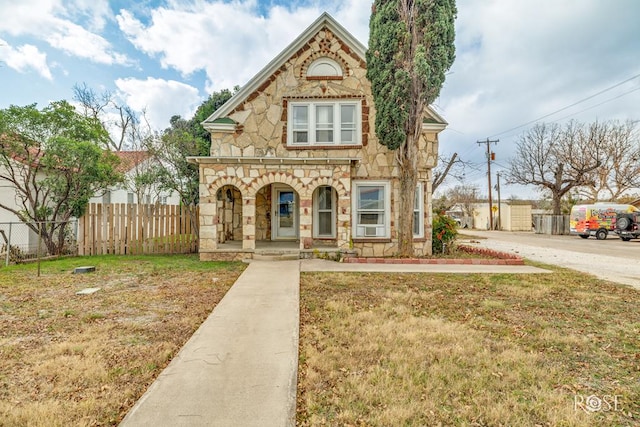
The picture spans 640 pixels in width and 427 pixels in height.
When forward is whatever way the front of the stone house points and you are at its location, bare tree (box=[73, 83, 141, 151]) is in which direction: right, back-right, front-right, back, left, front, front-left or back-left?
back-right

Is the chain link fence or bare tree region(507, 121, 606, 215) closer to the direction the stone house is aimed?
the chain link fence

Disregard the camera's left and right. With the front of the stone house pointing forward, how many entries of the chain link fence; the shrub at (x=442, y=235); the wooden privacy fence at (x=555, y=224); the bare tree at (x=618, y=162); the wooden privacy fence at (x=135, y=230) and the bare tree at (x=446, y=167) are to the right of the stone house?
2

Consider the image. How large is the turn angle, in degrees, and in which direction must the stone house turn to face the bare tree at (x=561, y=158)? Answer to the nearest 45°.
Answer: approximately 135° to its left

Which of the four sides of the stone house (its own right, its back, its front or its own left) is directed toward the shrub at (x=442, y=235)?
left

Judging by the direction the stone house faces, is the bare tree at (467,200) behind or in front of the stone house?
behind

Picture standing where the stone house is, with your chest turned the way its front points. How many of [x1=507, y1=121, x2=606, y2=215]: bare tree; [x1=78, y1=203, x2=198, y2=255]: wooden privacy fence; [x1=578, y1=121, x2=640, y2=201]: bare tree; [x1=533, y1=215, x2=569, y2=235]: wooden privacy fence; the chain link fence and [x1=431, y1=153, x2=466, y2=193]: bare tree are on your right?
2

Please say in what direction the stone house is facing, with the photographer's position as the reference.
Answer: facing the viewer

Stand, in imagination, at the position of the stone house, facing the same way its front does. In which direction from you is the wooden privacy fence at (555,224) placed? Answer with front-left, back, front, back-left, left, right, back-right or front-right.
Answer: back-left

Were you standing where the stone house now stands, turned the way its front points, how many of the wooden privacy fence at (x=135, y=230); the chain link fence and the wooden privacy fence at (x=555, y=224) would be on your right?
2

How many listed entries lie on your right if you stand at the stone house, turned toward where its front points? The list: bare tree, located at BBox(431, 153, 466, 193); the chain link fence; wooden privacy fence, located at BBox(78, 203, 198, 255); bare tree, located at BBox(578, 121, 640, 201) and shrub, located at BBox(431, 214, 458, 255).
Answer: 2

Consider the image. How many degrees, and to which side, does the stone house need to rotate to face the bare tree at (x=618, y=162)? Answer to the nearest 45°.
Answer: approximately 135° to its left

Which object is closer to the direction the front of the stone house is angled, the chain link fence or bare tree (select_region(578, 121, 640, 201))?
the chain link fence

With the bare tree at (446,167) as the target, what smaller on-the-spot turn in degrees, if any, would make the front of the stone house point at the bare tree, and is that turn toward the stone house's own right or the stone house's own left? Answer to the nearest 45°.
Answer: approximately 135° to the stone house's own left

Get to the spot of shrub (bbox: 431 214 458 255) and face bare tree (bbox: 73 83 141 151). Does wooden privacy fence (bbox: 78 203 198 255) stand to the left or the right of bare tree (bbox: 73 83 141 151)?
left

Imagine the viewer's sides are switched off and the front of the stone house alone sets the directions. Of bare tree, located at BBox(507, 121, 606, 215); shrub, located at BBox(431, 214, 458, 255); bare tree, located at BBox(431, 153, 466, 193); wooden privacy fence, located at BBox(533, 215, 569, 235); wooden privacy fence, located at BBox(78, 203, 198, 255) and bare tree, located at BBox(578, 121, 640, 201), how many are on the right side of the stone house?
1

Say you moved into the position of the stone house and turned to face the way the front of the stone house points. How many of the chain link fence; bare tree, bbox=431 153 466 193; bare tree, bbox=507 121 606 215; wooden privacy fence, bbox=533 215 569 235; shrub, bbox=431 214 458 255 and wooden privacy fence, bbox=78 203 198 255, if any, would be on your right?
2
